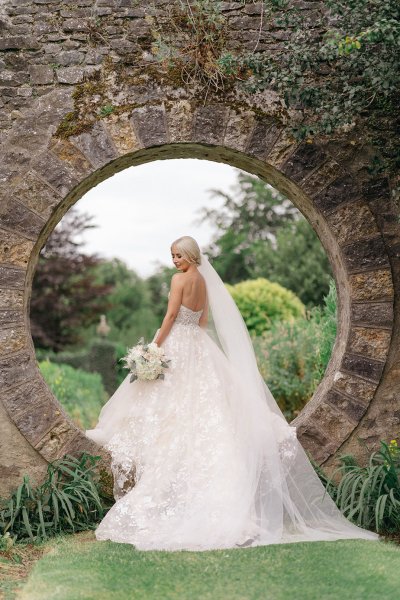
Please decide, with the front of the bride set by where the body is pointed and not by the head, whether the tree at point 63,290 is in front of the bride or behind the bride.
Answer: in front

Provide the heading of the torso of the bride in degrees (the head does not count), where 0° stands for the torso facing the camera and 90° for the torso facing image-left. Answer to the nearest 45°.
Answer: approximately 135°

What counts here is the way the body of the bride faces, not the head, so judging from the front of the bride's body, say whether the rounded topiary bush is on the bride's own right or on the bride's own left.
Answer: on the bride's own right

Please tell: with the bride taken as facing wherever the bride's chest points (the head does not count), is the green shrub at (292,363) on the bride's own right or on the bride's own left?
on the bride's own right

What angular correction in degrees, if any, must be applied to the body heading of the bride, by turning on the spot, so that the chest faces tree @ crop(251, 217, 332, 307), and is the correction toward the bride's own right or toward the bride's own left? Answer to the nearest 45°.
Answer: approximately 45° to the bride's own right
